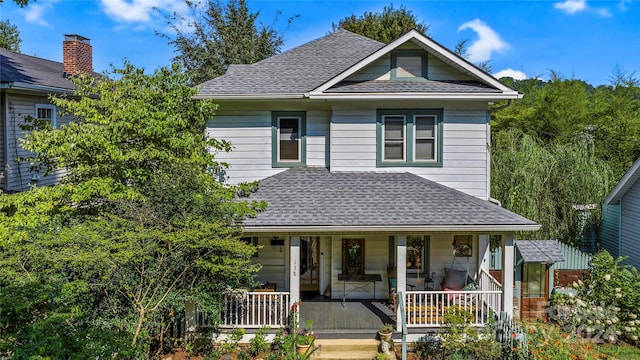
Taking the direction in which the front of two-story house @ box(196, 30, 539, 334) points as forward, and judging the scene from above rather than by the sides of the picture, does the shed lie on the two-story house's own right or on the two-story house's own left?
on the two-story house's own left

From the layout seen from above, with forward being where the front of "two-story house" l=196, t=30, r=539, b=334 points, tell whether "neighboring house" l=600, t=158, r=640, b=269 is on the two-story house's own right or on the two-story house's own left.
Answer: on the two-story house's own left

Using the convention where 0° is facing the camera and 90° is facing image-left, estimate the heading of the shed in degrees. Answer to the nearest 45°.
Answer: approximately 0°

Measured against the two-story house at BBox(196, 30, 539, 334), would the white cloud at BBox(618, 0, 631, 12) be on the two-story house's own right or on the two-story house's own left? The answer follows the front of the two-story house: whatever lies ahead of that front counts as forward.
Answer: on the two-story house's own left

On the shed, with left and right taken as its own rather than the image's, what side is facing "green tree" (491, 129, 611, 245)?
back

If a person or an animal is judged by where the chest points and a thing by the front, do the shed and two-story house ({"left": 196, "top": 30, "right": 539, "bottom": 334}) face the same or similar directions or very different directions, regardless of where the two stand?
same or similar directions

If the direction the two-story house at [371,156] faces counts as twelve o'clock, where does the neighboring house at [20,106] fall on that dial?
The neighboring house is roughly at 3 o'clock from the two-story house.

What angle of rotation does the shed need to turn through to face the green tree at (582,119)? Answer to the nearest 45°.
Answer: approximately 180°

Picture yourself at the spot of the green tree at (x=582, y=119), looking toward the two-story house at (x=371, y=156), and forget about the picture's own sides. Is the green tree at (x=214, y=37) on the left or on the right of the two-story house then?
right

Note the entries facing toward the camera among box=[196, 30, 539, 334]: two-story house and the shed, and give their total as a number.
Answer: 2

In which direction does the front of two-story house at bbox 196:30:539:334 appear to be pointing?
toward the camera

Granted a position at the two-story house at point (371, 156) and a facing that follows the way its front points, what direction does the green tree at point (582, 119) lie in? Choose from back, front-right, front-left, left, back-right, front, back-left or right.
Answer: back-left
